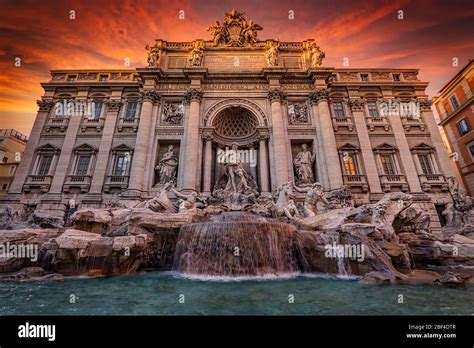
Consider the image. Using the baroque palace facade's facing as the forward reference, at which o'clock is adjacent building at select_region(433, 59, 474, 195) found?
The adjacent building is roughly at 9 o'clock from the baroque palace facade.

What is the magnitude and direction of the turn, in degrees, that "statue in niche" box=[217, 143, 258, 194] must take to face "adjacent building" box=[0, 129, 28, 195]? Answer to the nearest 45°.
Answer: approximately 90° to its right

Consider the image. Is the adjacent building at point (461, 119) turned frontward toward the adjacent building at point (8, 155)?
yes

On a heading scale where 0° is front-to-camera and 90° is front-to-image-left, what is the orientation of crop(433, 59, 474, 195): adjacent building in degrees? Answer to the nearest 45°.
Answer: approximately 45°

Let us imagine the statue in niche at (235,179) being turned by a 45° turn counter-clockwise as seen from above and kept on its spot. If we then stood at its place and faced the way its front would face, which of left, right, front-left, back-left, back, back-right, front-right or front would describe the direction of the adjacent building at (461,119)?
front-left

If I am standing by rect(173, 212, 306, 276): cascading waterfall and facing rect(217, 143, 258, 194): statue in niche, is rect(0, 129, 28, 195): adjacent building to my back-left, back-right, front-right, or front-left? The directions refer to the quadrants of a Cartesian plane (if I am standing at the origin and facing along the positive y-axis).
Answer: front-left

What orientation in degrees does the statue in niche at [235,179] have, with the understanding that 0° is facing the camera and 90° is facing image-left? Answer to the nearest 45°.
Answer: approximately 0°

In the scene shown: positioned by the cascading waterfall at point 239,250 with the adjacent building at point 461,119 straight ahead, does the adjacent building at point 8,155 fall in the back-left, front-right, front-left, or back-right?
back-left

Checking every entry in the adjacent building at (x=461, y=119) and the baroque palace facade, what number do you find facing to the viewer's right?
0

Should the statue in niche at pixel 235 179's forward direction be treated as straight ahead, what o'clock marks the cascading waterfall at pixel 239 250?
The cascading waterfall is roughly at 12 o'clock from the statue in niche.

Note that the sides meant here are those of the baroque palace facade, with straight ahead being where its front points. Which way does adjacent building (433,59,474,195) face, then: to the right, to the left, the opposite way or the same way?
to the right

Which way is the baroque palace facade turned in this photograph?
toward the camera
